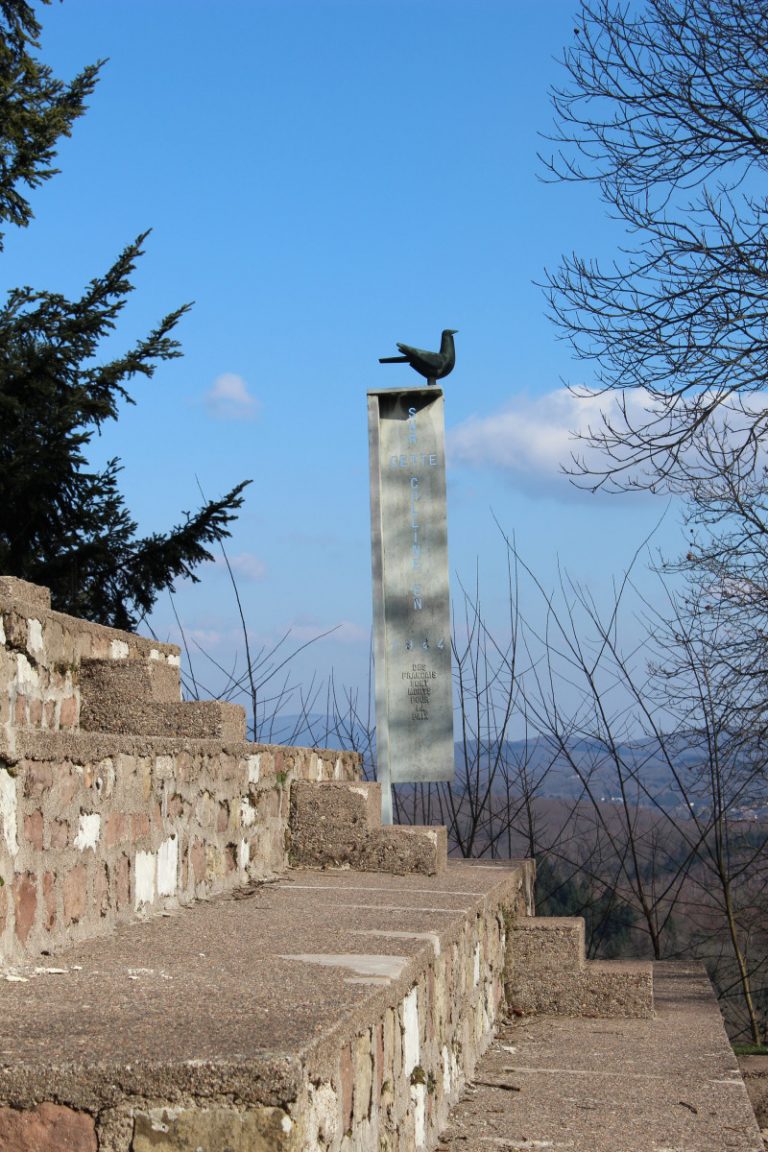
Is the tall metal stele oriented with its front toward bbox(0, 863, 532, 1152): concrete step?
yes

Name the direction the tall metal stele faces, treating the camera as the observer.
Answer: facing the viewer

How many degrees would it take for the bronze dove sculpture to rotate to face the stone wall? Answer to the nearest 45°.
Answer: approximately 90° to its right

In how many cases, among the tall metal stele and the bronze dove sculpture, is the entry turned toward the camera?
1

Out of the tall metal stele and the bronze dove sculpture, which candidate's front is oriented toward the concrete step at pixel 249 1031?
the tall metal stele

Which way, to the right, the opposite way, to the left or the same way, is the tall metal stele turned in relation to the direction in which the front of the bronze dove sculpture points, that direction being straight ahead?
to the right

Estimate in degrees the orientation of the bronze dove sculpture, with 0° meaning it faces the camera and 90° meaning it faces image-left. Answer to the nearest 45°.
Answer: approximately 270°

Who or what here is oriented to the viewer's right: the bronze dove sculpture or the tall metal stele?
the bronze dove sculpture

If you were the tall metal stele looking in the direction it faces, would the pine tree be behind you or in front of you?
behind

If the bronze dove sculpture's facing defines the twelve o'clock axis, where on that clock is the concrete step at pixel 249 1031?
The concrete step is roughly at 3 o'clock from the bronze dove sculpture.
